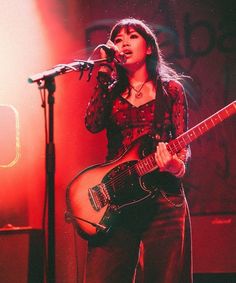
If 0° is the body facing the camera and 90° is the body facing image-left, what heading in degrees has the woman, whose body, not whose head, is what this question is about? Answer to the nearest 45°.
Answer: approximately 0°

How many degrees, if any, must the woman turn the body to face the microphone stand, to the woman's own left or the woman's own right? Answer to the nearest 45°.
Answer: approximately 45° to the woman's own right

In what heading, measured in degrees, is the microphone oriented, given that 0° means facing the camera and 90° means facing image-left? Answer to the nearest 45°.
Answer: approximately 270°
